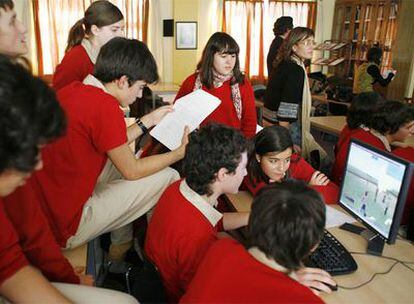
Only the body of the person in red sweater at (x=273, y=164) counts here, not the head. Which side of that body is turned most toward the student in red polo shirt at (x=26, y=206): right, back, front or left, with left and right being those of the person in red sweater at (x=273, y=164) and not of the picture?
right

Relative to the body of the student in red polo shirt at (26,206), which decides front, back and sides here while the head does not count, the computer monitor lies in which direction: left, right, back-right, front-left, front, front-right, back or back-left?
front

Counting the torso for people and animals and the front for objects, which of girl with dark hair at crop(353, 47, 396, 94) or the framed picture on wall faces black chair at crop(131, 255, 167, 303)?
the framed picture on wall

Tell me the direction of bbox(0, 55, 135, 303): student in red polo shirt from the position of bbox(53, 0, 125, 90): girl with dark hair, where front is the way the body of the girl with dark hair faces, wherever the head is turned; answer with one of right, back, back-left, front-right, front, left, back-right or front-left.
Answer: right

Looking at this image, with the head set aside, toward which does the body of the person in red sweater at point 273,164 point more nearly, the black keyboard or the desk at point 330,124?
the black keyboard

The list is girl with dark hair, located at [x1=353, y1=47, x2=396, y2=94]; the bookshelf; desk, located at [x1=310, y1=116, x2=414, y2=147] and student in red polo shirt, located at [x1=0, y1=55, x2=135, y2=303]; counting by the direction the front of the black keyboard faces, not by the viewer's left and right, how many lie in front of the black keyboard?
1

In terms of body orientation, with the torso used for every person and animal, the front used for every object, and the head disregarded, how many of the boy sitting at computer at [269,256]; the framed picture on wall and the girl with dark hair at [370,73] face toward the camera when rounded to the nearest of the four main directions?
1

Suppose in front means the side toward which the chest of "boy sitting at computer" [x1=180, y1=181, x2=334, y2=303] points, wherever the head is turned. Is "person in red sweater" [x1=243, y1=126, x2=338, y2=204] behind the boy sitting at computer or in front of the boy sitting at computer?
in front

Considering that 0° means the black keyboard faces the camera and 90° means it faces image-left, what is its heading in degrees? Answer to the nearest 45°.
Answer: approximately 45°

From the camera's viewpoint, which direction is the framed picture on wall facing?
toward the camera

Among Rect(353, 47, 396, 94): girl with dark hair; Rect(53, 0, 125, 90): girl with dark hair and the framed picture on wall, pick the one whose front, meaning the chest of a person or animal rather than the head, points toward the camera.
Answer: the framed picture on wall

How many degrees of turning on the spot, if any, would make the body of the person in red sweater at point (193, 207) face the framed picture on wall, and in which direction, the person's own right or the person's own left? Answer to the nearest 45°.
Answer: approximately 45° to the person's own left

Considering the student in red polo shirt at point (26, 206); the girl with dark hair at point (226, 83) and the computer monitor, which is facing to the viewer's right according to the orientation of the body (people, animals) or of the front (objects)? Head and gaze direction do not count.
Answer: the student in red polo shirt

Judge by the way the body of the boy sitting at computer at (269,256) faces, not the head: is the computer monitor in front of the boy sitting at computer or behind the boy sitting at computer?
in front

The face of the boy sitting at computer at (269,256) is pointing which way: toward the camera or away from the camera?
away from the camera

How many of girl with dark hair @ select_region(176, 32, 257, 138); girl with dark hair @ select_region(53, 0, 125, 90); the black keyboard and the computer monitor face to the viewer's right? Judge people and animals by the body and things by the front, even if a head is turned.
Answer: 1

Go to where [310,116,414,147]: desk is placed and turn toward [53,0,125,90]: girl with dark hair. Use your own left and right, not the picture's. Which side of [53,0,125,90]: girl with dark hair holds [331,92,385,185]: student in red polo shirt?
left
